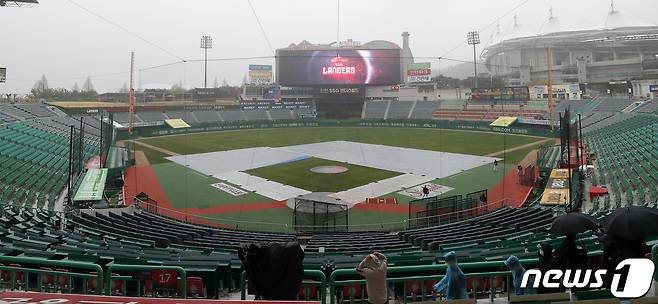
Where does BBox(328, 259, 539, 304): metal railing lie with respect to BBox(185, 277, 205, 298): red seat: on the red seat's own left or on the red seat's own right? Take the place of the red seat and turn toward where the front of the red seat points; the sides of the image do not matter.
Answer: on the red seat's own right

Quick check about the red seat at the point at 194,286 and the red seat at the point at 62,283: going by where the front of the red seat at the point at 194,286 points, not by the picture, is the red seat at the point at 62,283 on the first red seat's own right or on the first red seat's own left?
on the first red seat's own left

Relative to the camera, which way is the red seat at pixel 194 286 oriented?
away from the camera

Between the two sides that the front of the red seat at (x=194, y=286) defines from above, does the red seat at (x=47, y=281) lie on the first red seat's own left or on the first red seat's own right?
on the first red seat's own left

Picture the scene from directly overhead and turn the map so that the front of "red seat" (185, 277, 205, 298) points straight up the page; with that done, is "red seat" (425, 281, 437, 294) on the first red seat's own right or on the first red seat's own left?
on the first red seat's own right

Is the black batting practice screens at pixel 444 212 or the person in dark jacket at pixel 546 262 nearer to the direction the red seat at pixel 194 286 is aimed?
the black batting practice screens

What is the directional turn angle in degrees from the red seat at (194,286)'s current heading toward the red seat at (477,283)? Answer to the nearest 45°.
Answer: approximately 90° to its right

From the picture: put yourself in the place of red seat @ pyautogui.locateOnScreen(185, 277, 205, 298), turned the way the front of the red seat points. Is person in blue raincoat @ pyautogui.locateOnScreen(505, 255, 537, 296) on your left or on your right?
on your right

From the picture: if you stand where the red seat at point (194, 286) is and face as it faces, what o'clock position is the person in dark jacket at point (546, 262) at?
The person in dark jacket is roughly at 4 o'clock from the red seat.
